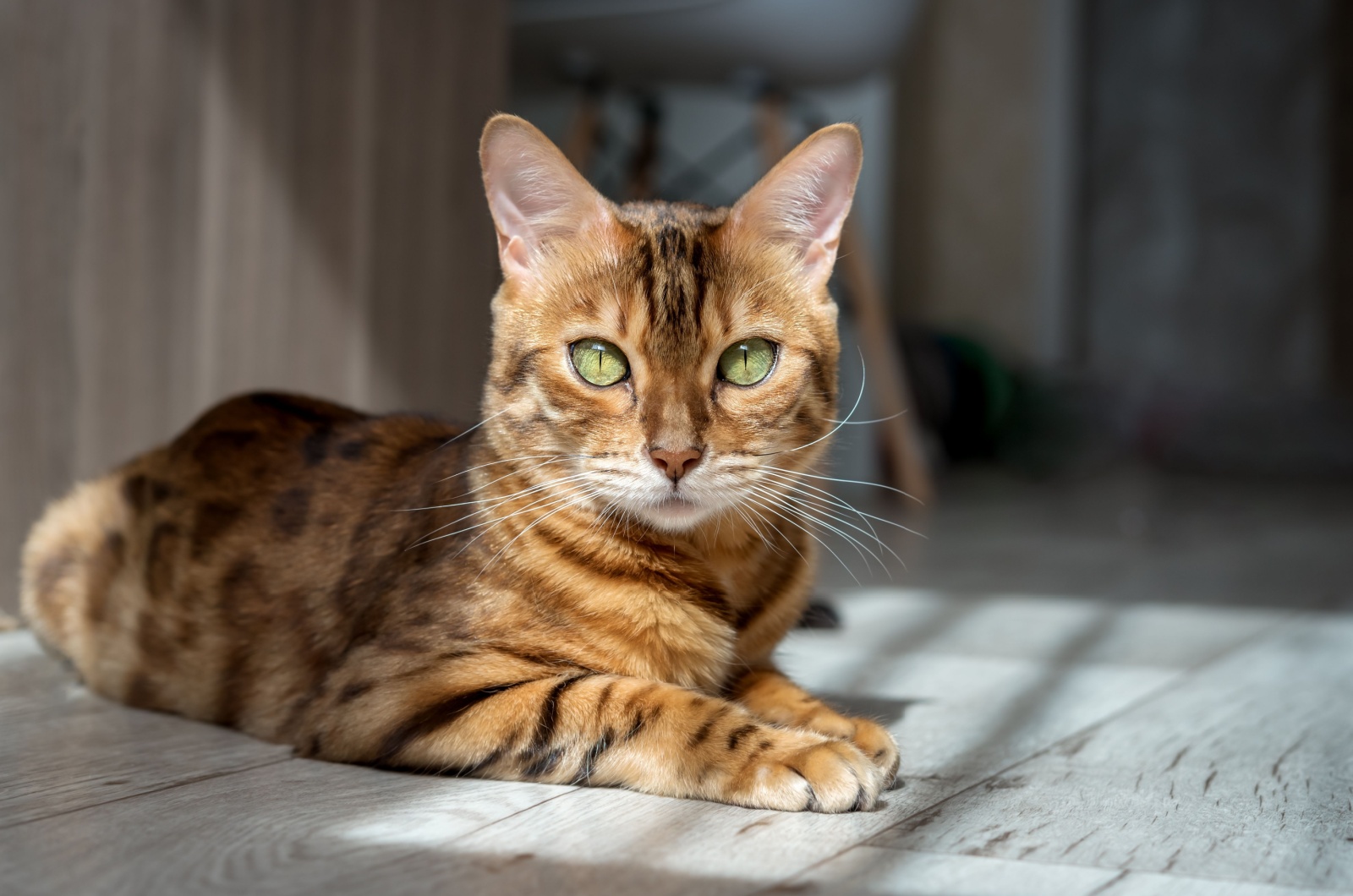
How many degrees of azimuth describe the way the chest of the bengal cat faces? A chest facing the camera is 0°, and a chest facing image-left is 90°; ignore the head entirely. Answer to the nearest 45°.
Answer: approximately 315°
